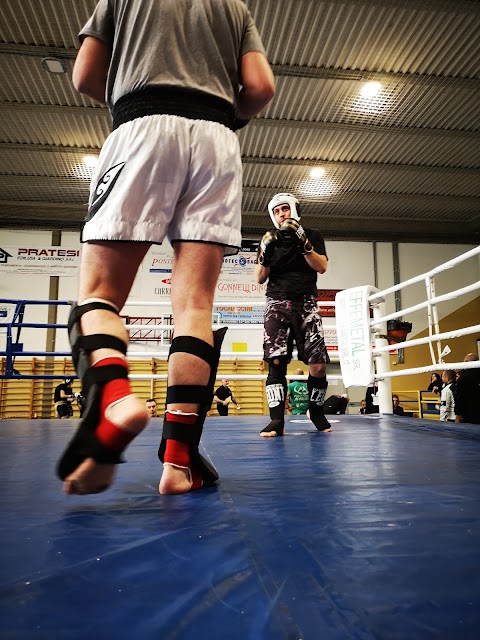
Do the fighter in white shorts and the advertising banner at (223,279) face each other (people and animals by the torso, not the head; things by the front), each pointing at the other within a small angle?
yes

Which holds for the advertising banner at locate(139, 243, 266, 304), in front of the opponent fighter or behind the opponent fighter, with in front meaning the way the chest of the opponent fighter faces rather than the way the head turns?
behind

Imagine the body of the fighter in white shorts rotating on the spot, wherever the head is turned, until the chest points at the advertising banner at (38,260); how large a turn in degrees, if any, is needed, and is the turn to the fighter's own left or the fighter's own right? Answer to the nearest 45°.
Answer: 0° — they already face it

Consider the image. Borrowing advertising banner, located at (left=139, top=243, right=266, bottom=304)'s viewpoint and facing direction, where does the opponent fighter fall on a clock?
The opponent fighter is roughly at 12 o'clock from the advertising banner.

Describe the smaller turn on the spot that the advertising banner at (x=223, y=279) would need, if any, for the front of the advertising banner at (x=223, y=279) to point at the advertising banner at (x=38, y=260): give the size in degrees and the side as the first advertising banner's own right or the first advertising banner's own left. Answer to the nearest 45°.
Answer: approximately 90° to the first advertising banner's own right

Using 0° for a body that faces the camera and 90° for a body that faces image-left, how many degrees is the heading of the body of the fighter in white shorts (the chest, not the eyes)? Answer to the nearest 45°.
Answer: approximately 180°

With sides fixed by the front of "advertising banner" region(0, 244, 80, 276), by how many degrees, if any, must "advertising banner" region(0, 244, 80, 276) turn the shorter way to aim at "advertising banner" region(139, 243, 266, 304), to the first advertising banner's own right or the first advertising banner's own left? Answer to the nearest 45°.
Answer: approximately 90° to the first advertising banner's own left

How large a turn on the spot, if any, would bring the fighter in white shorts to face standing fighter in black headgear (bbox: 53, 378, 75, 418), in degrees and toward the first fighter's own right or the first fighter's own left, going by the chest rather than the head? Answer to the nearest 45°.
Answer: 0° — they already face them

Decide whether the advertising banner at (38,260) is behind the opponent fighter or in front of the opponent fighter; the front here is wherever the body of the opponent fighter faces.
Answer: behind

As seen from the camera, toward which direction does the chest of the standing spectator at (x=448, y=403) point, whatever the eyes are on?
to the viewer's left
